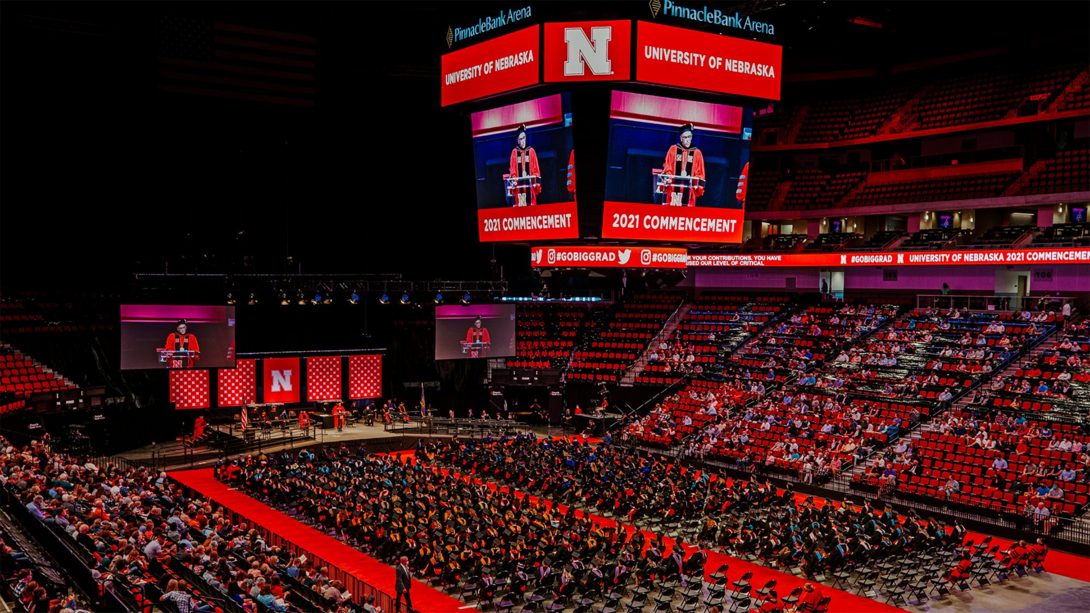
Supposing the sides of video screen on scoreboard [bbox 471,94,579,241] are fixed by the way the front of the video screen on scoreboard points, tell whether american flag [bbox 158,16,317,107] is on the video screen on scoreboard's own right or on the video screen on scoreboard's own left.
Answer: on the video screen on scoreboard's own right

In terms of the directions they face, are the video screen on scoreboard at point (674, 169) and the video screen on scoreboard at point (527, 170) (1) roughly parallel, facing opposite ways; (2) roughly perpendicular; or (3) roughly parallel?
roughly perpendicular

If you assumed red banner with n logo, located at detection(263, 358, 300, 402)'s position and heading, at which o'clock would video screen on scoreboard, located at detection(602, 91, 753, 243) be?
The video screen on scoreboard is roughly at 11 o'clock from the red banner with n logo.

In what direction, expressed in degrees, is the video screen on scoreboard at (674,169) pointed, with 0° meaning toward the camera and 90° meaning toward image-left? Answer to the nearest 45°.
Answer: approximately 315°

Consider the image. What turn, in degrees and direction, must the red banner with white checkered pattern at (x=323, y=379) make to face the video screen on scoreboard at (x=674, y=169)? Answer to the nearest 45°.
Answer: approximately 45° to its left

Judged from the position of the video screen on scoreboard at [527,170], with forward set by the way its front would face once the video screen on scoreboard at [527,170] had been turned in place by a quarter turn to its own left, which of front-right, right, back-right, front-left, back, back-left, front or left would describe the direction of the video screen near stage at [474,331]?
back-left

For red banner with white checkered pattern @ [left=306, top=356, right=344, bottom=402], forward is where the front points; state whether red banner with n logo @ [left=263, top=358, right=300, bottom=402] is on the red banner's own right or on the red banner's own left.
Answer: on the red banner's own right

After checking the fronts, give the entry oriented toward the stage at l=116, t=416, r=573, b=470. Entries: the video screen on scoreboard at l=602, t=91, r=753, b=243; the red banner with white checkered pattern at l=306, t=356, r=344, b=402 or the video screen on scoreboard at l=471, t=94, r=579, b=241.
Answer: the red banner with white checkered pattern

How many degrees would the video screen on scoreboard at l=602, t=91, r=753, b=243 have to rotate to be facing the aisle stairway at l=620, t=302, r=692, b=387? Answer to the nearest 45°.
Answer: approximately 135° to its left

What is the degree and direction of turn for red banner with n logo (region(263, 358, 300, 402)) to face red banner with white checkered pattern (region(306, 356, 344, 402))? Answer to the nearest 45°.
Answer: approximately 90° to its left

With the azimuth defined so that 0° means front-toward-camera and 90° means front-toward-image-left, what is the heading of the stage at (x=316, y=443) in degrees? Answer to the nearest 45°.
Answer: approximately 315°

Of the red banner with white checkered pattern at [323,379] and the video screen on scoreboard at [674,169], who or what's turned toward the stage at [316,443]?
the red banner with white checkered pattern

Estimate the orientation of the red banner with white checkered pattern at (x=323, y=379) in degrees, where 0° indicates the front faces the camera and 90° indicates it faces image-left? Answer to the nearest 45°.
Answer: approximately 0°
